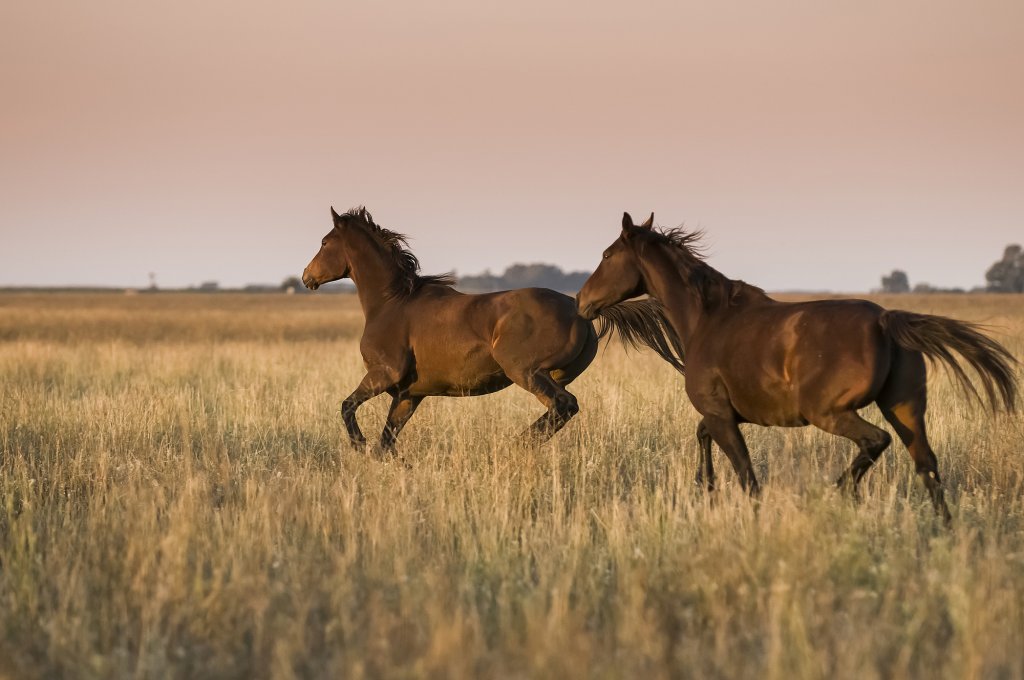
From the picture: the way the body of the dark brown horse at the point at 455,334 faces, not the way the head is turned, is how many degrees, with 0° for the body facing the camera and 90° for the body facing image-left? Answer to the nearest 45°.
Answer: approximately 90°

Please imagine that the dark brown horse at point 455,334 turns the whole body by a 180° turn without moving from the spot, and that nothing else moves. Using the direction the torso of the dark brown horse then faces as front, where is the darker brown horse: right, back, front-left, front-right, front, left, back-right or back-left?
front-right
